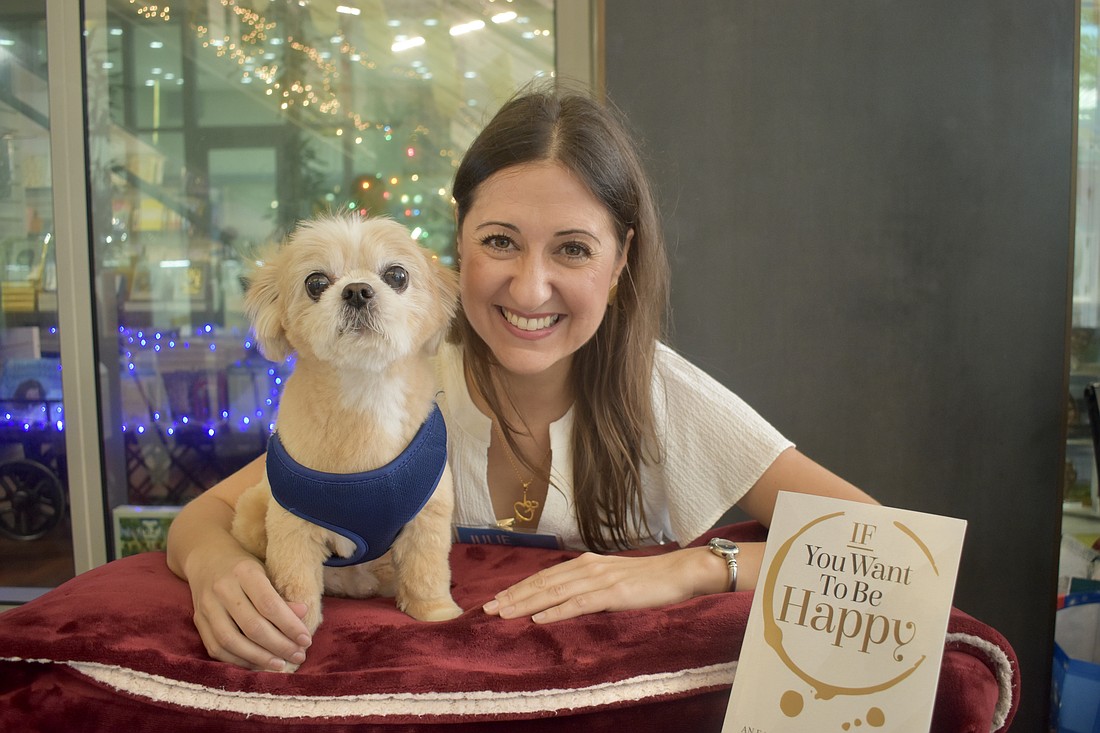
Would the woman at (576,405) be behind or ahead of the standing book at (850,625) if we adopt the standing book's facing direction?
behind

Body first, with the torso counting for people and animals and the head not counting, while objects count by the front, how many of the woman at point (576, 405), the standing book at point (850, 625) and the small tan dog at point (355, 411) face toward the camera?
3

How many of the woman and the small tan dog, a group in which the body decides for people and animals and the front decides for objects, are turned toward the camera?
2

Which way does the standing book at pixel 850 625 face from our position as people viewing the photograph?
facing the viewer

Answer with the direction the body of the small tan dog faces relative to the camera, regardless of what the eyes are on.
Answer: toward the camera

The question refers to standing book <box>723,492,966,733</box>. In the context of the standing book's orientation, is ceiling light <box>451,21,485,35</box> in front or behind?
behind

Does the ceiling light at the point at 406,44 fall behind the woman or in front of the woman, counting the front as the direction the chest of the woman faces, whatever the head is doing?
behind

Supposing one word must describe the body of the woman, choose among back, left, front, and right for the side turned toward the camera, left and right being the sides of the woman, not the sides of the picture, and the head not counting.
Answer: front

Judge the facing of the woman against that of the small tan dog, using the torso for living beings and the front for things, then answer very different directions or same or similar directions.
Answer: same or similar directions

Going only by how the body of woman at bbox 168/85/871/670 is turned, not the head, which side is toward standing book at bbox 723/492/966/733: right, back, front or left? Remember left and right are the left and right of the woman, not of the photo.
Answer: front

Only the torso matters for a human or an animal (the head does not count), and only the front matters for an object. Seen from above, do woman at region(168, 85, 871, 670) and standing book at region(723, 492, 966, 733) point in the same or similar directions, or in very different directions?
same or similar directions
